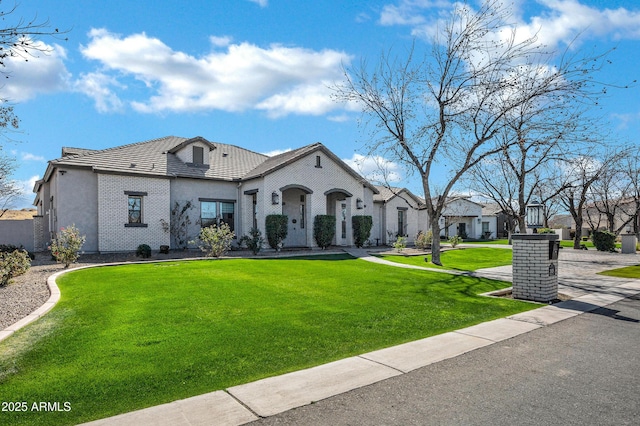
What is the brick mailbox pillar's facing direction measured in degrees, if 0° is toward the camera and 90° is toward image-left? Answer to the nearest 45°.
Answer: approximately 315°

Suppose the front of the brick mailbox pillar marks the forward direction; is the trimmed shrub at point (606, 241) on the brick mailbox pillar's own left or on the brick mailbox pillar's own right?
on the brick mailbox pillar's own left

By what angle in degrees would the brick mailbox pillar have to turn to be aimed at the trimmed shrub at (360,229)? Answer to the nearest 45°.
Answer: approximately 180°

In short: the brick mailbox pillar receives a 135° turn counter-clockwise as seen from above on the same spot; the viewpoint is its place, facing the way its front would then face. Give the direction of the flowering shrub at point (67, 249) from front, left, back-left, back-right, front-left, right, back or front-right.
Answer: left

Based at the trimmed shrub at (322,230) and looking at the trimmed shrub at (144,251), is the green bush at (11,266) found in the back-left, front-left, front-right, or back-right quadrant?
front-left

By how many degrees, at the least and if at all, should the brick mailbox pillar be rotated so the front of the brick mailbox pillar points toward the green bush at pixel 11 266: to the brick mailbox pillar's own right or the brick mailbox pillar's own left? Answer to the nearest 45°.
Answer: approximately 135° to the brick mailbox pillar's own right

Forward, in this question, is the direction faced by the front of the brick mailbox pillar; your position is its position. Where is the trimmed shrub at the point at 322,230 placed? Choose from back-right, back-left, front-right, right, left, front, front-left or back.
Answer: back
